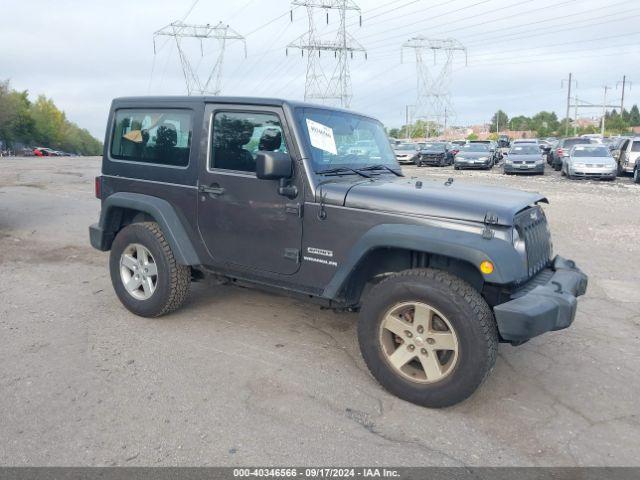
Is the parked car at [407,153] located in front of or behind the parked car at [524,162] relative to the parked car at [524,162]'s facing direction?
behind

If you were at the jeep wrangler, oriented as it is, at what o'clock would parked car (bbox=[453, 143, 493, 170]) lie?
The parked car is roughly at 8 o'clock from the jeep wrangler.

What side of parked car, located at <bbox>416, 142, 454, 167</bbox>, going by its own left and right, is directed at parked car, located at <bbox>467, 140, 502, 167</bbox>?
left

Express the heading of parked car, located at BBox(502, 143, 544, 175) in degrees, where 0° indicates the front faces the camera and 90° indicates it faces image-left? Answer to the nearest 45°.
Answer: approximately 0°

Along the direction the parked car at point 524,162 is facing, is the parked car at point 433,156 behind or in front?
behind

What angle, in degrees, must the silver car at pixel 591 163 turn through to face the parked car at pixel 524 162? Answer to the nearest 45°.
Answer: approximately 135° to its right

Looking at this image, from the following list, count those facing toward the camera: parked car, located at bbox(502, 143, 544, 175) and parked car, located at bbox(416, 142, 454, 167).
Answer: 2
